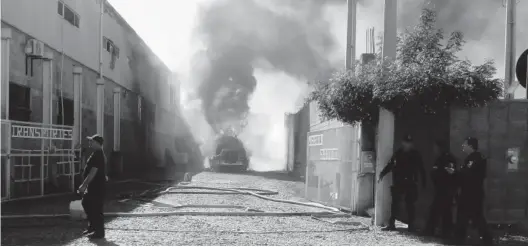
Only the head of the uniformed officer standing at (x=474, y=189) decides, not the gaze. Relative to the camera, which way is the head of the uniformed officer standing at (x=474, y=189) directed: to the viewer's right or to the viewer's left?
to the viewer's left
